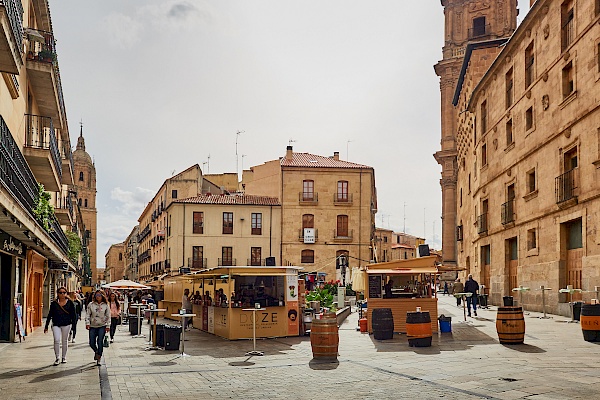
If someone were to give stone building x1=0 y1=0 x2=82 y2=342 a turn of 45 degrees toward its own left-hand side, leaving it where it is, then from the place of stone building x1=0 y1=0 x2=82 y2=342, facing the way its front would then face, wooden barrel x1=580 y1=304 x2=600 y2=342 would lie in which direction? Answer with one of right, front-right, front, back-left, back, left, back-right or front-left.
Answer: right

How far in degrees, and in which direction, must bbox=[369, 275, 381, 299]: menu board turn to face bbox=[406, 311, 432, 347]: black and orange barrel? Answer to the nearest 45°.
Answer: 0° — it already faces it

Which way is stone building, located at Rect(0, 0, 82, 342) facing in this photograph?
to the viewer's right

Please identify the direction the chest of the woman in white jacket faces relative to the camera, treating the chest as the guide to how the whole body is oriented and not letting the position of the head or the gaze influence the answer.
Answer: toward the camera

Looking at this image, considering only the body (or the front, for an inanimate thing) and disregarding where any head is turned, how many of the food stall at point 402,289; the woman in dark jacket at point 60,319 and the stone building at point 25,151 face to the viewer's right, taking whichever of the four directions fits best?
1

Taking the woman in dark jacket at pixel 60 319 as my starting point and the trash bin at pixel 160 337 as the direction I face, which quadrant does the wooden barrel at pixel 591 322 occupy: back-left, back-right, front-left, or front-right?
front-right

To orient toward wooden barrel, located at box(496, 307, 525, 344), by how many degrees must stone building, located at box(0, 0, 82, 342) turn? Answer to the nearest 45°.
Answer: approximately 45° to its right

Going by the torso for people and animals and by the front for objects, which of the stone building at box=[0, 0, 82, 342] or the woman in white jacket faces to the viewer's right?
the stone building

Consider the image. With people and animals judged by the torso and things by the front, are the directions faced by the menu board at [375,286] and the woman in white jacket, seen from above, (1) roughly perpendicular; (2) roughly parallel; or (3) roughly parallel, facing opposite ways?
roughly parallel

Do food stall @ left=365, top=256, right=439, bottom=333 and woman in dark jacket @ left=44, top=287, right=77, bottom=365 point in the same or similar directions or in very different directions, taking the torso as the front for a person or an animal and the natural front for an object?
same or similar directions

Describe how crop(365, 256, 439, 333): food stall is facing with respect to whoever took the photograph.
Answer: facing the viewer

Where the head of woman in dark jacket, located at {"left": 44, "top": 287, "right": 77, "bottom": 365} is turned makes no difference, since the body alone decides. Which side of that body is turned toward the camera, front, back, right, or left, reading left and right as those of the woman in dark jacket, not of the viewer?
front

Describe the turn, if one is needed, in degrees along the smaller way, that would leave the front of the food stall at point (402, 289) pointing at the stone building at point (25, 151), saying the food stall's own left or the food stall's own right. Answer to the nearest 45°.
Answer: approximately 90° to the food stall's own right
